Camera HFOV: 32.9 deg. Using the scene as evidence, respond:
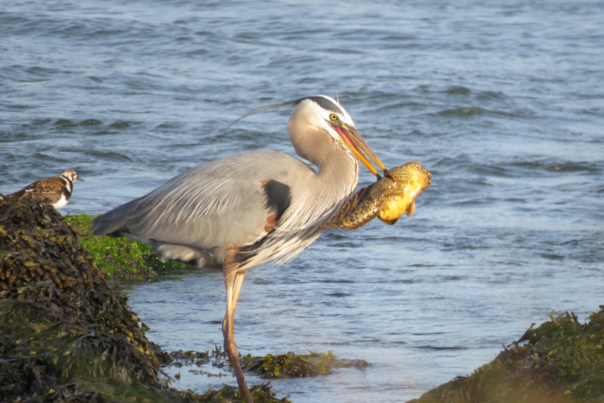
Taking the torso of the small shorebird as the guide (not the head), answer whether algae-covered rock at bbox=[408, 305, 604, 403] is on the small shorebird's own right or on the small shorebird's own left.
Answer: on the small shorebird's own right

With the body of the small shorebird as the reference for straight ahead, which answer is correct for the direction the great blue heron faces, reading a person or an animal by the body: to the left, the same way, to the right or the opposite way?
the same way

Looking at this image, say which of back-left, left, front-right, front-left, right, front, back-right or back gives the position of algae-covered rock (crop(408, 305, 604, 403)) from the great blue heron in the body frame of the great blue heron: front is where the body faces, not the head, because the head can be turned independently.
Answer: front-right

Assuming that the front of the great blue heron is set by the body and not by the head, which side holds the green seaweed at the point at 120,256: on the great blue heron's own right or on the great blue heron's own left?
on the great blue heron's own left

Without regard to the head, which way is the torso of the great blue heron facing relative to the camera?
to the viewer's right

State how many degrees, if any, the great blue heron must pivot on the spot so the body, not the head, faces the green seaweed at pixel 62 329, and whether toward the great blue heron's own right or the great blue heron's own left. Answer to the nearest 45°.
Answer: approximately 135° to the great blue heron's own right

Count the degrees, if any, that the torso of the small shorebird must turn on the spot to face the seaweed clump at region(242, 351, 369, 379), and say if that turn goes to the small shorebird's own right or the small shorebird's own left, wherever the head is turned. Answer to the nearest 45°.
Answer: approximately 90° to the small shorebird's own right

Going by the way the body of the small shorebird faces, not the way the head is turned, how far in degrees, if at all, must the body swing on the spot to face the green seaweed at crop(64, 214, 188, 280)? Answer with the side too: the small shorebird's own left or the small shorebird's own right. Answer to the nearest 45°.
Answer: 0° — it already faces it

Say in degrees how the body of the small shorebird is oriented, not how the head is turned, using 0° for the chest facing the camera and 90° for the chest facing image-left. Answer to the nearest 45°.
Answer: approximately 270°

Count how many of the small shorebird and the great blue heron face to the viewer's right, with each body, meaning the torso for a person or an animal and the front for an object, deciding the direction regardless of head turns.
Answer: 2
